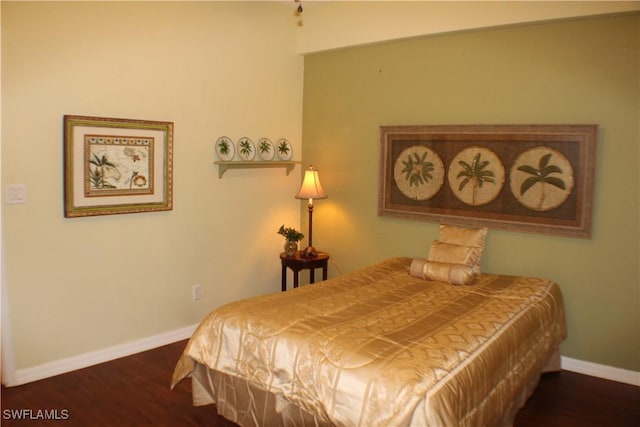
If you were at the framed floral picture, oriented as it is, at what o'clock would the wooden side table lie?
The wooden side table is roughly at 10 o'clock from the framed floral picture.

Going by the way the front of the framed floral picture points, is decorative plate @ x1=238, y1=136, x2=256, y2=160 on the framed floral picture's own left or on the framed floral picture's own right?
on the framed floral picture's own left

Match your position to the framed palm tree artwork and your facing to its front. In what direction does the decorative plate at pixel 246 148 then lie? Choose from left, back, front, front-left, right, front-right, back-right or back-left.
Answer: front-right

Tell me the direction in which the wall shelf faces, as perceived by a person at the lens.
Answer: facing the viewer and to the right of the viewer

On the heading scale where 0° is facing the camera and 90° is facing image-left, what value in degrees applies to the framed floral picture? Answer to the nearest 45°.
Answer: approximately 315°

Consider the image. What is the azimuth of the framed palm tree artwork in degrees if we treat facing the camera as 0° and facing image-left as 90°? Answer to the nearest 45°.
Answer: approximately 45°

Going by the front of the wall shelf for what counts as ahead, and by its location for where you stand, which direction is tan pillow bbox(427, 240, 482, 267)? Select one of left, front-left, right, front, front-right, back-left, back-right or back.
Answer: front

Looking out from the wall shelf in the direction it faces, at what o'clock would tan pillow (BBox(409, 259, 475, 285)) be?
The tan pillow is roughly at 12 o'clock from the wall shelf.

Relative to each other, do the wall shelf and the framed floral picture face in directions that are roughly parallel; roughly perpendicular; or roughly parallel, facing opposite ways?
roughly parallel

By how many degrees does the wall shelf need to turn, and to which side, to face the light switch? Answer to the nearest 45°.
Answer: approximately 90° to its right

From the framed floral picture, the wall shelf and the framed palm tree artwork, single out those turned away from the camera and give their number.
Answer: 0
